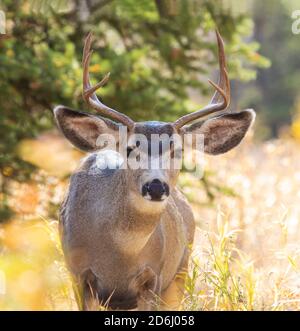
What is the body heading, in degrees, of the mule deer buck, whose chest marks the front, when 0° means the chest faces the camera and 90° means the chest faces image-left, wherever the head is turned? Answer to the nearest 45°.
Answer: approximately 0°
